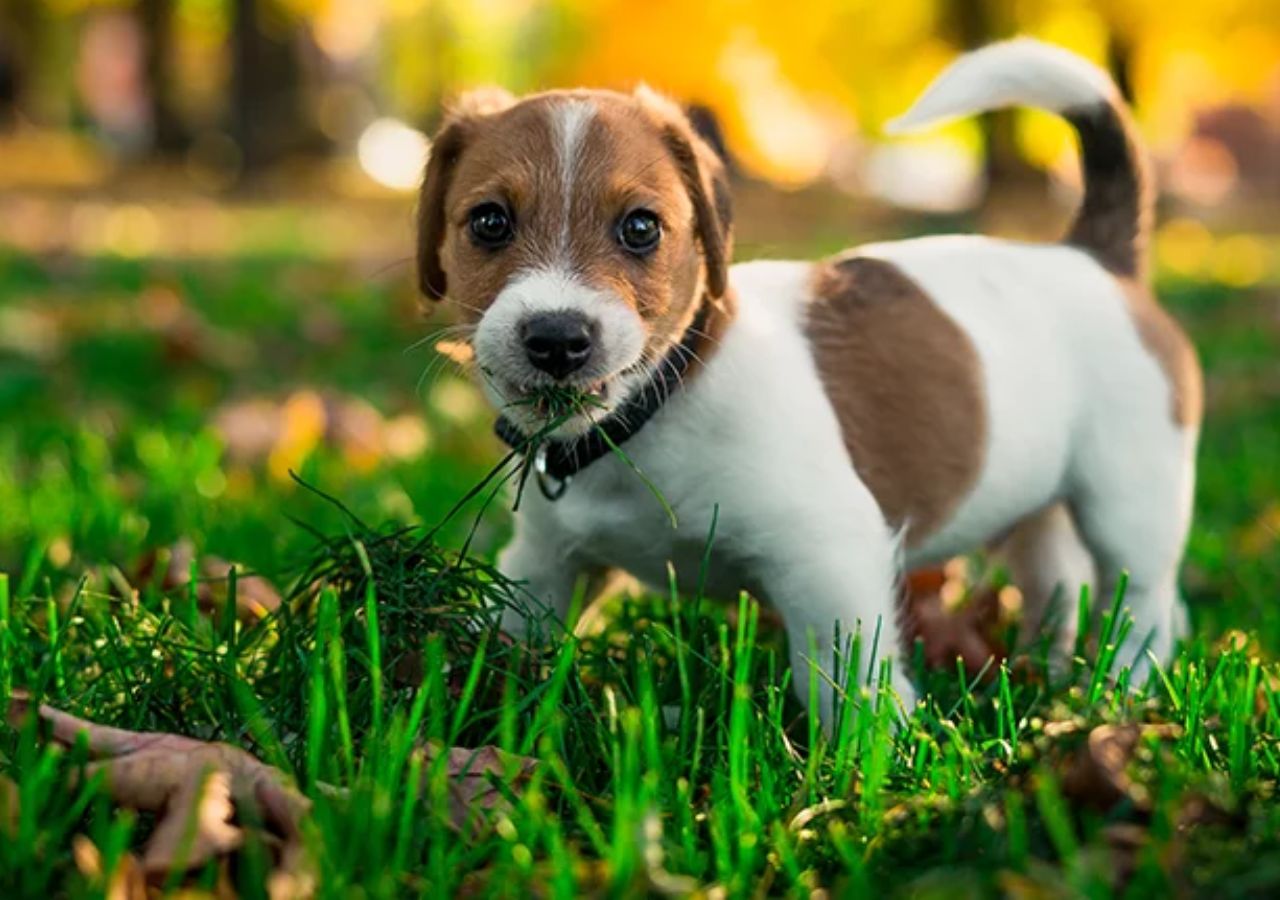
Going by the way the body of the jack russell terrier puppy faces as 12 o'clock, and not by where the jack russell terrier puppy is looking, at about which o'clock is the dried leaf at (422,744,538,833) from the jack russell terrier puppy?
The dried leaf is roughly at 11 o'clock from the jack russell terrier puppy.

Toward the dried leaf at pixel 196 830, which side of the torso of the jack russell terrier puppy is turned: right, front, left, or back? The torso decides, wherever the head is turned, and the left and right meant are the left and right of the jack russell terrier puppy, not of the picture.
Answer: front

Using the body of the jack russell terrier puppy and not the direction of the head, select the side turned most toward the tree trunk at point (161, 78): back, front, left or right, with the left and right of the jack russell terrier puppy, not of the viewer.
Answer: right

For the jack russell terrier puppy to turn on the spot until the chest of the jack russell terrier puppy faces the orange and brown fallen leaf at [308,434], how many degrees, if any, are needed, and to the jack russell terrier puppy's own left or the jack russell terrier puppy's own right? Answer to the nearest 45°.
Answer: approximately 90° to the jack russell terrier puppy's own right

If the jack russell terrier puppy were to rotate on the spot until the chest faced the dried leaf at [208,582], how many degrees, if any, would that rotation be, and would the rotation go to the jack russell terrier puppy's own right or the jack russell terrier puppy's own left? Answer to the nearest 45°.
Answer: approximately 45° to the jack russell terrier puppy's own right

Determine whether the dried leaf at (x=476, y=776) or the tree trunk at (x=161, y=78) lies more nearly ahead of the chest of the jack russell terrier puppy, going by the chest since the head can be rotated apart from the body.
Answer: the dried leaf

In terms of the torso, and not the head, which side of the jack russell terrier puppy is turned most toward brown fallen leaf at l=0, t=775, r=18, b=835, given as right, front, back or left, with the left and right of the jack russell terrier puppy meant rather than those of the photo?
front

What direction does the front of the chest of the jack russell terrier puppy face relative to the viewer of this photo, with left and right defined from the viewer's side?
facing the viewer and to the left of the viewer

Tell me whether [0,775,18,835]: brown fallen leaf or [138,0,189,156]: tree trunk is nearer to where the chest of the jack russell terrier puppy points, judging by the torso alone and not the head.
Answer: the brown fallen leaf

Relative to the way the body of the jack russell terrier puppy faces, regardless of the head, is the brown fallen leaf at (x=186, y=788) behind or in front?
in front
